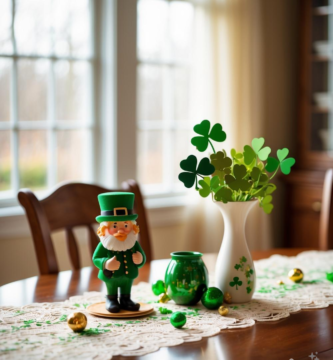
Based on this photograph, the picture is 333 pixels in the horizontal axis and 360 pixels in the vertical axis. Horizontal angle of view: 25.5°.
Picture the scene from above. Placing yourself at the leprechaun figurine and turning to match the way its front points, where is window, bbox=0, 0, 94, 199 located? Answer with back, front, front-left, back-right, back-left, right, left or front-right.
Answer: back

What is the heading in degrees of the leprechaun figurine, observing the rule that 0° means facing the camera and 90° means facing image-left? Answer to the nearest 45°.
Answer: approximately 0°

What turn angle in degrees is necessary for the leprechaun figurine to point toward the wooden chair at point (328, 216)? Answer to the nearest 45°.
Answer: approximately 135° to its left
